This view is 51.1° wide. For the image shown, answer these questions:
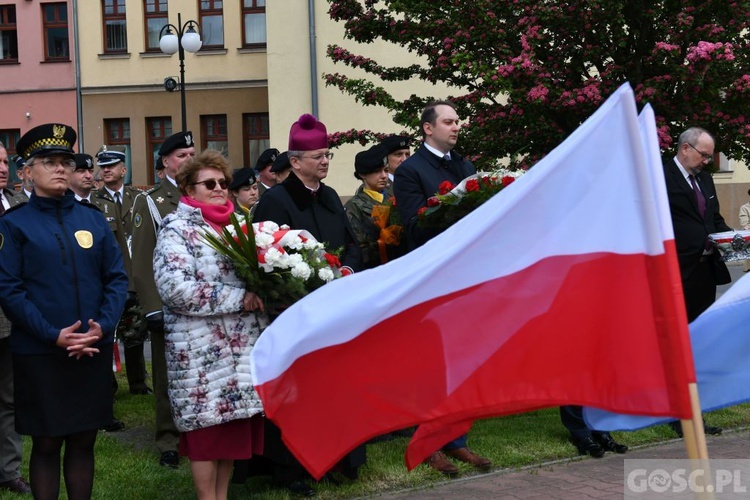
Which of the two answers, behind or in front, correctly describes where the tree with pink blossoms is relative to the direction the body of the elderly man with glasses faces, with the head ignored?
behind

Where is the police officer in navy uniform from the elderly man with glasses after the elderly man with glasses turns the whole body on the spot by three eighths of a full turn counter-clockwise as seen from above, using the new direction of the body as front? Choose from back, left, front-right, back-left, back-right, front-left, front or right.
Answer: back-left

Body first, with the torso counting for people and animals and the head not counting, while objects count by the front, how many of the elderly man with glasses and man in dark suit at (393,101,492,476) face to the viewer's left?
0

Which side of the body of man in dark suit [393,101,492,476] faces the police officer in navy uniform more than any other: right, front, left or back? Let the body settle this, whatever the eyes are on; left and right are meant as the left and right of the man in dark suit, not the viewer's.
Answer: right

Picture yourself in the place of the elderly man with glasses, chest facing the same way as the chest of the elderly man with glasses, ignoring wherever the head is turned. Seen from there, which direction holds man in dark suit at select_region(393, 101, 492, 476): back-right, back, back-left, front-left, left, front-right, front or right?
right

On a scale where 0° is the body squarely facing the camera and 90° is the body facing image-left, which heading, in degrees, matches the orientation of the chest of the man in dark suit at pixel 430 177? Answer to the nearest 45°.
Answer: approximately 315°

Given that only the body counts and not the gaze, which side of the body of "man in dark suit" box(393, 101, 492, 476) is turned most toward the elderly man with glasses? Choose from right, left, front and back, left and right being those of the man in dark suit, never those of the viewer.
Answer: left
